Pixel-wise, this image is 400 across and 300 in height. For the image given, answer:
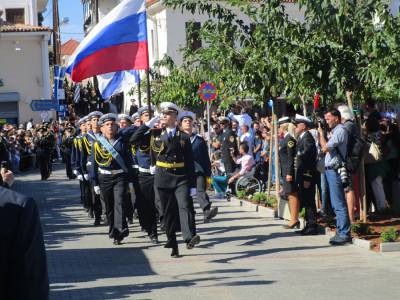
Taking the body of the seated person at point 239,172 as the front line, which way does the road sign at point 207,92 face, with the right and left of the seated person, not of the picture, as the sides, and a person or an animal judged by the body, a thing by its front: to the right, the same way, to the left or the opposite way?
to the left

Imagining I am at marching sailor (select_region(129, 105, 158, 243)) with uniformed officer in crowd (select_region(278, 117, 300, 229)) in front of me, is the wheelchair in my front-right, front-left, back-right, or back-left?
front-left

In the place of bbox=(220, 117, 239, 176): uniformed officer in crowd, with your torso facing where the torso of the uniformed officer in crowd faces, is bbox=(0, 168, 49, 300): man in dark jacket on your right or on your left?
on your left

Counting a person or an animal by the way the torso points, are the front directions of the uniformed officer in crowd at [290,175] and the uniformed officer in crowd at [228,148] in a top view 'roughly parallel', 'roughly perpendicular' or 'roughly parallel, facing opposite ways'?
roughly parallel

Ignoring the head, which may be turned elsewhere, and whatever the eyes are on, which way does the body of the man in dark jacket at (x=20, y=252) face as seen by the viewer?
away from the camera

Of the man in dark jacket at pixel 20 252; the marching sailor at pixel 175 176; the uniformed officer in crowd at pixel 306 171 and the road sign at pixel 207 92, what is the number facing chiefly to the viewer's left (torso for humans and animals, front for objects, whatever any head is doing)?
1

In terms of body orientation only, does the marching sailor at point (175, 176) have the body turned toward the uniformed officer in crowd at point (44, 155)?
no

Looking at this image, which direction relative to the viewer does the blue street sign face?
toward the camera

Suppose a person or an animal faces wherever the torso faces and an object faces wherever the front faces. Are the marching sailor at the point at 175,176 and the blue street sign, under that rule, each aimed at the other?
no

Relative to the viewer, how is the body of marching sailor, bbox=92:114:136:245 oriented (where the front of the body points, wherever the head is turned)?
toward the camera

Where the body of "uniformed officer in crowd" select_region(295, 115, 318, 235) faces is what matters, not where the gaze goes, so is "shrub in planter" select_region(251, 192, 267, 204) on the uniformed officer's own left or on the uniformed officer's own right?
on the uniformed officer's own right

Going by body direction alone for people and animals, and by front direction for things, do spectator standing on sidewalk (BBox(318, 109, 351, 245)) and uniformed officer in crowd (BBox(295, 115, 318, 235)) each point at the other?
no

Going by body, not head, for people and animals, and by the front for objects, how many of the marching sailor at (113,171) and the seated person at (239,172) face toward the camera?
1

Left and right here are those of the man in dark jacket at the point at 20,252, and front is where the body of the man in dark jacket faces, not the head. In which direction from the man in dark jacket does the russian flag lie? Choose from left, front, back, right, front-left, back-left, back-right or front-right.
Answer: front

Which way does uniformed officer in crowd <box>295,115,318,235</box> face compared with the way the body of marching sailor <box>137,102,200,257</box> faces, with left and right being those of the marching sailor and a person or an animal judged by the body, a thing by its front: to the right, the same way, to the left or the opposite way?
to the right

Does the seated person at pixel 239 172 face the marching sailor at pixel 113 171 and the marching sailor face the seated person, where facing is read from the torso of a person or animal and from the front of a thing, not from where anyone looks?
no

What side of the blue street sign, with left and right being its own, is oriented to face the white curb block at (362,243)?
front
